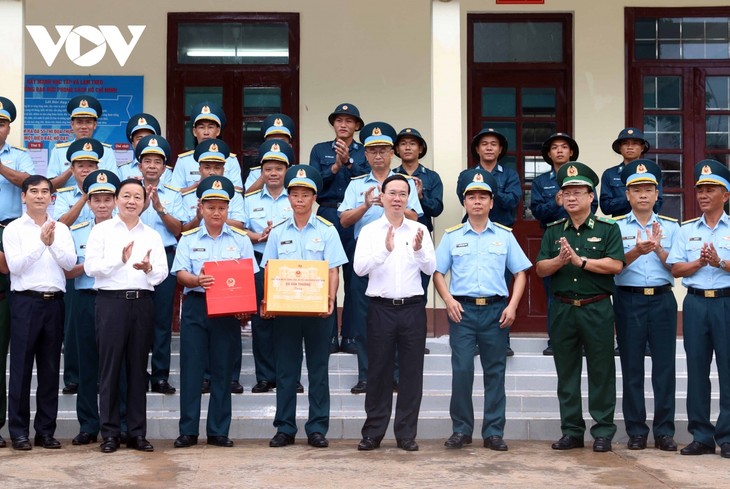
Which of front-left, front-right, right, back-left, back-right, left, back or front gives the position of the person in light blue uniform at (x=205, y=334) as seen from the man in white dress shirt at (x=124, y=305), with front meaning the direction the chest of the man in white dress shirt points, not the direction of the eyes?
left

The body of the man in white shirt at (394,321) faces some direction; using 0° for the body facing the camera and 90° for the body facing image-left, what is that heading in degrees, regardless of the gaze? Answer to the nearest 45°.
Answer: approximately 0°

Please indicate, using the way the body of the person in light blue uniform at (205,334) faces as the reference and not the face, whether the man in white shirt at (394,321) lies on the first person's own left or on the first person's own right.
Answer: on the first person's own left

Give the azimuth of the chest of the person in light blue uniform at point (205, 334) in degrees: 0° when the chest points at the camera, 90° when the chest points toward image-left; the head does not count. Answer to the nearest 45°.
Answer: approximately 0°

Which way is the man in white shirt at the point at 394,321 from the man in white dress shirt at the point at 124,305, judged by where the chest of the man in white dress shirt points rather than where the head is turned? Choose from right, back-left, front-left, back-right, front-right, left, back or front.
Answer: left

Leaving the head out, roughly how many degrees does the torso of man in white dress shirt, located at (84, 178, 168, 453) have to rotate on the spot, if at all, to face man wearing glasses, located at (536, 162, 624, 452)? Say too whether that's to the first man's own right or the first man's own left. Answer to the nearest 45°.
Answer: approximately 90° to the first man's own left

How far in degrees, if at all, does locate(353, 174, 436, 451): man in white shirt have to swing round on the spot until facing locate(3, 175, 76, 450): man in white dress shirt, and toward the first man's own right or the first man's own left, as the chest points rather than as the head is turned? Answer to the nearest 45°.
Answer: approximately 90° to the first man's own right

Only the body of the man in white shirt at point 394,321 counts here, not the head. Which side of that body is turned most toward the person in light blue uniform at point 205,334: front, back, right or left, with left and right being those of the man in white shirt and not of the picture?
right

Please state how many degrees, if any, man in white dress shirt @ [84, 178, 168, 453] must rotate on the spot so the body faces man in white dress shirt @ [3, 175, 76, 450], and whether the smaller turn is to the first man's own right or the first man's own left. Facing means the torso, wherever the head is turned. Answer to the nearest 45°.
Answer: approximately 90° to the first man's own right

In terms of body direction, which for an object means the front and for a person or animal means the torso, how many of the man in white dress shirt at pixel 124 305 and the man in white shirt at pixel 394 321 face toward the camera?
2

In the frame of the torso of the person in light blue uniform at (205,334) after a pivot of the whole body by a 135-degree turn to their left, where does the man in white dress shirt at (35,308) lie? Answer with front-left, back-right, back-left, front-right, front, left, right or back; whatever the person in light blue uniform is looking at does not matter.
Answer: back-left

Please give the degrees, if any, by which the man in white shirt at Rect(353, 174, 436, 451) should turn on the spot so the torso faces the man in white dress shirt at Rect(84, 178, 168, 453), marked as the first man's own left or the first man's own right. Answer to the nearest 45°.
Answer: approximately 90° to the first man's own right

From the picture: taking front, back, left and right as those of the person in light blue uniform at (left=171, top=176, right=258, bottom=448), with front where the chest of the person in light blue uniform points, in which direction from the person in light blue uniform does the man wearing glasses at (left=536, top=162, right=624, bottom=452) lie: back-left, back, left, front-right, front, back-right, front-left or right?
left
